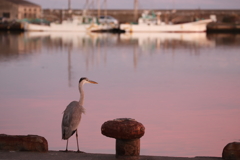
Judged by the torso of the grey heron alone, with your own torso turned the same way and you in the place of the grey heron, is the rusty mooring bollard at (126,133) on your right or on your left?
on your right

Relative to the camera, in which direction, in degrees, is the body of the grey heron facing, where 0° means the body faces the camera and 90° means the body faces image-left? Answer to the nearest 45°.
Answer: approximately 270°
